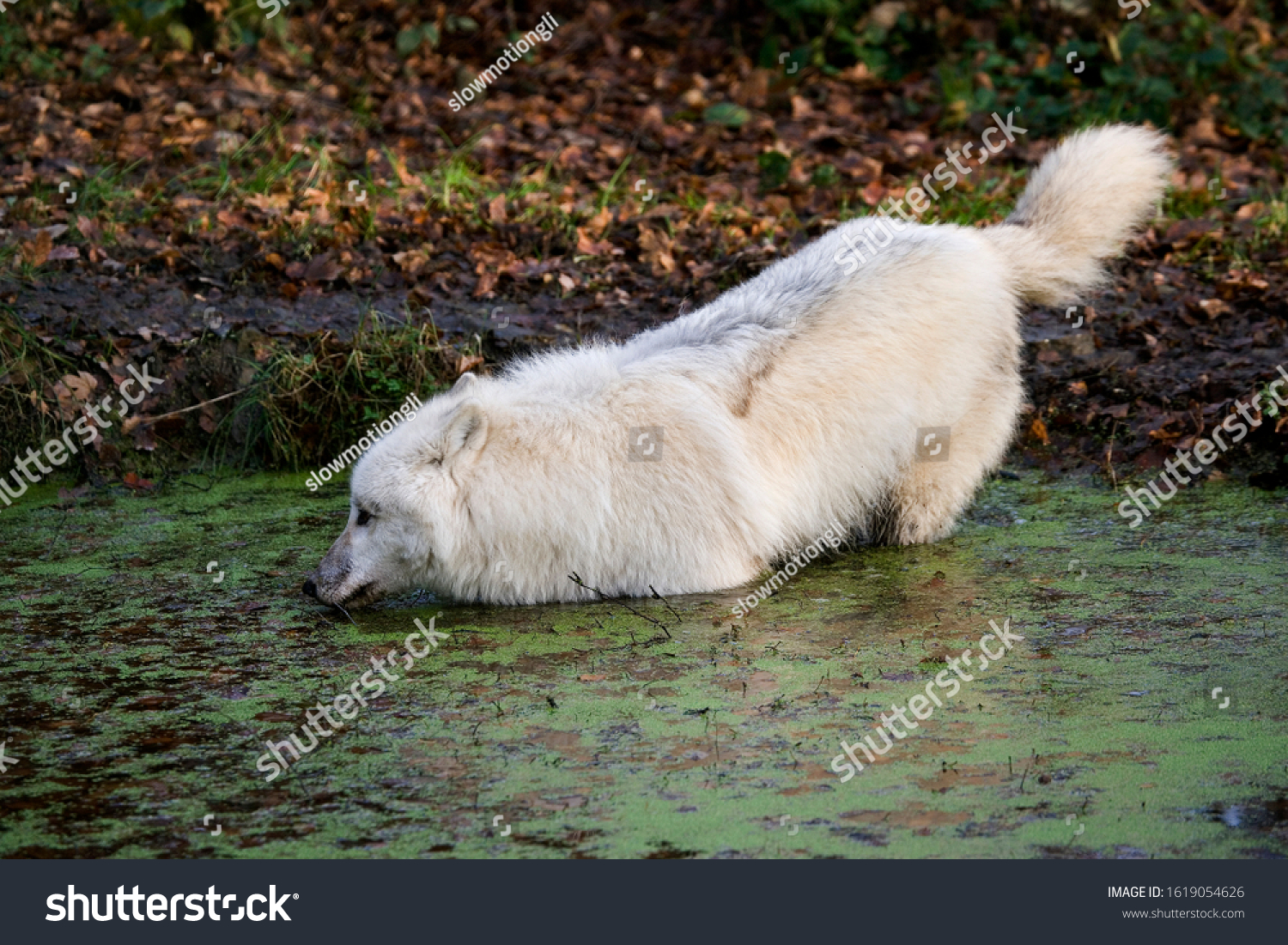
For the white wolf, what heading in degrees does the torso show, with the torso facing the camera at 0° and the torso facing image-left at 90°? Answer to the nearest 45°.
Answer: approximately 90°

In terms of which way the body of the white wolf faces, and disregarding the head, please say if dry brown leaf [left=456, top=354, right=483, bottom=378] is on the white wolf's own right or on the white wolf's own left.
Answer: on the white wolf's own right

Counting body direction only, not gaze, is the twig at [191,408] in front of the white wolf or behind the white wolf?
in front

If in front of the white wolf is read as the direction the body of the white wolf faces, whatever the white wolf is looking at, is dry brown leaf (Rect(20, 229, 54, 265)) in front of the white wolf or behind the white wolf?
in front

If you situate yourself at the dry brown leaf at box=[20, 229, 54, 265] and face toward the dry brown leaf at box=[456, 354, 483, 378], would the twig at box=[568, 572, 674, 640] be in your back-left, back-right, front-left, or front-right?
front-right

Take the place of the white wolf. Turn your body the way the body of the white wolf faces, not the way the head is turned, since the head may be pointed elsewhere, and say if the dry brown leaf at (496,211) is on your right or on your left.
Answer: on your right
